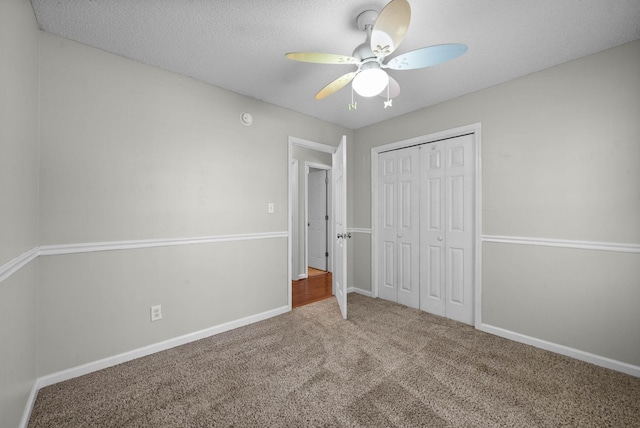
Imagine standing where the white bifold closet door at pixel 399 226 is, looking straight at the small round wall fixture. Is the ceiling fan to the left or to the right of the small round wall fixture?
left

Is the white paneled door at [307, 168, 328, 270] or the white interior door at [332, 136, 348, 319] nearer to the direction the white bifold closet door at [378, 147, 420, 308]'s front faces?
the white interior door

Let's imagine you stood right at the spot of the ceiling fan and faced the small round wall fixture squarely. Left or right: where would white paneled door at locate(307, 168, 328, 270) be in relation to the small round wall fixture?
right

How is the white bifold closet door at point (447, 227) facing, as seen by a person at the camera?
facing the viewer and to the left of the viewer

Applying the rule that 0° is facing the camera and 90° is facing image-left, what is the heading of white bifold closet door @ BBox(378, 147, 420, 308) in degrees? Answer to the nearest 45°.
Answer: approximately 45°

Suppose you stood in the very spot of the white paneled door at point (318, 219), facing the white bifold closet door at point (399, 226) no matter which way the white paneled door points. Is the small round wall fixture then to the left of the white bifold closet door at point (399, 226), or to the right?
right

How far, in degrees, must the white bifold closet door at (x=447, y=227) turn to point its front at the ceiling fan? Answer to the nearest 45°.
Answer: approximately 45° to its left

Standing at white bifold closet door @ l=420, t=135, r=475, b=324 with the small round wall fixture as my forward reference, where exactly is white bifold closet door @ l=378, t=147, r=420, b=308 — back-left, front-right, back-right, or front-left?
front-right

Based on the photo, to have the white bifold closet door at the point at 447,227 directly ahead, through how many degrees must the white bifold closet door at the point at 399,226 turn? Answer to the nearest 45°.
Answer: approximately 90° to its left

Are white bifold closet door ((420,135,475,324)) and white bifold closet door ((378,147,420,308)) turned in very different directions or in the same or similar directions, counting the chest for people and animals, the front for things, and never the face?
same or similar directions

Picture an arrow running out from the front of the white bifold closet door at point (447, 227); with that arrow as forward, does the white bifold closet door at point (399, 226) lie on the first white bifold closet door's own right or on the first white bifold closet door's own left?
on the first white bifold closet door's own right

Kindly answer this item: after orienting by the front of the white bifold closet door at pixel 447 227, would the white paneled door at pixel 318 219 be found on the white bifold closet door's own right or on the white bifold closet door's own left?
on the white bifold closet door's own right

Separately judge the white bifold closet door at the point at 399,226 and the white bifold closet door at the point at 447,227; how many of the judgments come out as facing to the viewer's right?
0

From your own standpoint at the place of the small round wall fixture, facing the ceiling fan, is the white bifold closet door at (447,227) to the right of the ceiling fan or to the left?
left

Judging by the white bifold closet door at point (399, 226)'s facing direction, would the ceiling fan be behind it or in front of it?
in front
